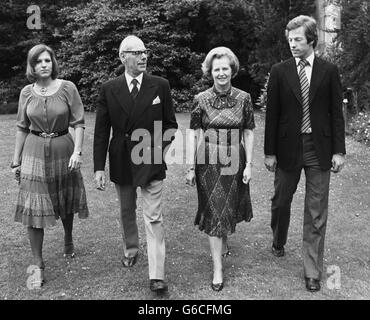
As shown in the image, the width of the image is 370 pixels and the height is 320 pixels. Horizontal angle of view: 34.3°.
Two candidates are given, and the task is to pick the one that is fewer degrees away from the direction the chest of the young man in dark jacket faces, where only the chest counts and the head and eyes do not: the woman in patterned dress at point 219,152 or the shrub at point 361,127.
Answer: the woman in patterned dress

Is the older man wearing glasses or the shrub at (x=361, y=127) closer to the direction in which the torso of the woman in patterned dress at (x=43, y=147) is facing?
the older man wearing glasses

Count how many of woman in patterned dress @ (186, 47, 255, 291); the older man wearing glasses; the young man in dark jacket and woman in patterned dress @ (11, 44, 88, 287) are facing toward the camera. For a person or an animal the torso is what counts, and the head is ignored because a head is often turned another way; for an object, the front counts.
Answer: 4

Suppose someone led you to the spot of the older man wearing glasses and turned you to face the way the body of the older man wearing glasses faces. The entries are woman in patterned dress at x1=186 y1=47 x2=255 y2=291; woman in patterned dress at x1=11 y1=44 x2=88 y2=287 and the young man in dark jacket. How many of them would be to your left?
2

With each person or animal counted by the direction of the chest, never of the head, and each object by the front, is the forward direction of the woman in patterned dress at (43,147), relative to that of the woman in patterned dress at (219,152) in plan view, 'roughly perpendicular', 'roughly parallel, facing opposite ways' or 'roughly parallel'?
roughly parallel

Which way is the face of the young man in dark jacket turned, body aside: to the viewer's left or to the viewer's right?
to the viewer's left

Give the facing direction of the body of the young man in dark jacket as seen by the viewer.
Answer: toward the camera

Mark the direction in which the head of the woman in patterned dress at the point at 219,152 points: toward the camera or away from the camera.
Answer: toward the camera

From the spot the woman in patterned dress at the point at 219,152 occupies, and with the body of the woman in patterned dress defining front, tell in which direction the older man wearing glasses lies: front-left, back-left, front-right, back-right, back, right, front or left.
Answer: right

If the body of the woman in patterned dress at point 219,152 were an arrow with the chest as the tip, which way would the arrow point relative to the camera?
toward the camera

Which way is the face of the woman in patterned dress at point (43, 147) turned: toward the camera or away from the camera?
toward the camera

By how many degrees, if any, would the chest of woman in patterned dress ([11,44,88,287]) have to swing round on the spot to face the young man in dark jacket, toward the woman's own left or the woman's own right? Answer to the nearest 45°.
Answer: approximately 90° to the woman's own left

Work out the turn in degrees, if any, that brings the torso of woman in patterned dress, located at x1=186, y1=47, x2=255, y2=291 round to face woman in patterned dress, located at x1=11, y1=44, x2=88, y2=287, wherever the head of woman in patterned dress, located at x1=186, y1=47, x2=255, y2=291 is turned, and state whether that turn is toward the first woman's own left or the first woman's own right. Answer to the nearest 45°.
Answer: approximately 90° to the first woman's own right

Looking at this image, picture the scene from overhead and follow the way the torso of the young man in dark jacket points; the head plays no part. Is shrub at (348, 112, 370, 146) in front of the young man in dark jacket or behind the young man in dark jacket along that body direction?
behind
